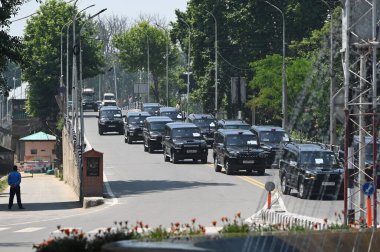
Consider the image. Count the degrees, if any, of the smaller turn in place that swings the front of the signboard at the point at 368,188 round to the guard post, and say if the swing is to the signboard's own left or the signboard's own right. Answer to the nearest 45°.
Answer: approximately 135° to the signboard's own right

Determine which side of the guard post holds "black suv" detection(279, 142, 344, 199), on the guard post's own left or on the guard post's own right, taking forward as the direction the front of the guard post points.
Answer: on the guard post's own left

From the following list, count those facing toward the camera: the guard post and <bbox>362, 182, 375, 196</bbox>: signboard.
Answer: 2

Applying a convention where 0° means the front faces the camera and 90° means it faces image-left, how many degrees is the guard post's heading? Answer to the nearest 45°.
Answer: approximately 0°

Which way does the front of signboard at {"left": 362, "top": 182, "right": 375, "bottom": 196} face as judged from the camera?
facing the viewer

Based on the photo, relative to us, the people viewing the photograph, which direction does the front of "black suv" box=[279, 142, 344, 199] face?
facing the viewer and to the right of the viewer
